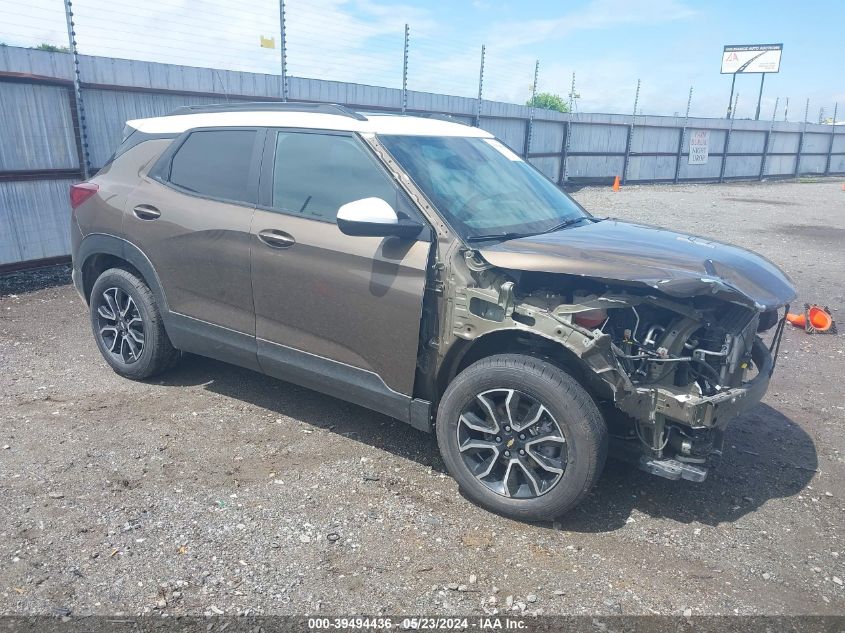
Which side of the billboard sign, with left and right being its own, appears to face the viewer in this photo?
front

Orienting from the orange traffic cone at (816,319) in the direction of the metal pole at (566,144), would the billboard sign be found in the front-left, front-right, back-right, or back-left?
front-right

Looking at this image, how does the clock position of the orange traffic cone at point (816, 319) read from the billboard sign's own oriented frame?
The orange traffic cone is roughly at 12 o'clock from the billboard sign.

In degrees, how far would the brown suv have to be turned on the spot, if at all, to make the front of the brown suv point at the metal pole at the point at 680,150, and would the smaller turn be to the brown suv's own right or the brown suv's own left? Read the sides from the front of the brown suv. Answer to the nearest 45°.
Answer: approximately 135° to the brown suv's own left

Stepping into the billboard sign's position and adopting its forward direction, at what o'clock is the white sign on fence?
The white sign on fence is roughly at 12 o'clock from the billboard sign.

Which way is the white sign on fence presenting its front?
toward the camera

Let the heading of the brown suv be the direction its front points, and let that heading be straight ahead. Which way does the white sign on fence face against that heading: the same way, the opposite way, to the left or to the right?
to the right

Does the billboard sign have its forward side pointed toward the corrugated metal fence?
yes

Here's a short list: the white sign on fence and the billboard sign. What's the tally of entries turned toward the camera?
2

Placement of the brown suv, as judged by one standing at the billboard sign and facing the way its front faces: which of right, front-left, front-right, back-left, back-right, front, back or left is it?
front

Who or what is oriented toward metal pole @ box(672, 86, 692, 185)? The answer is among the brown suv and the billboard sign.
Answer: the billboard sign

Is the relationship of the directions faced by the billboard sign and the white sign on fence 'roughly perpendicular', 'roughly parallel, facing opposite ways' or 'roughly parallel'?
roughly parallel

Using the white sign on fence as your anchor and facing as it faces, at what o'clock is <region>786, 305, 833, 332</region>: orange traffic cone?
The orange traffic cone is roughly at 12 o'clock from the white sign on fence.
